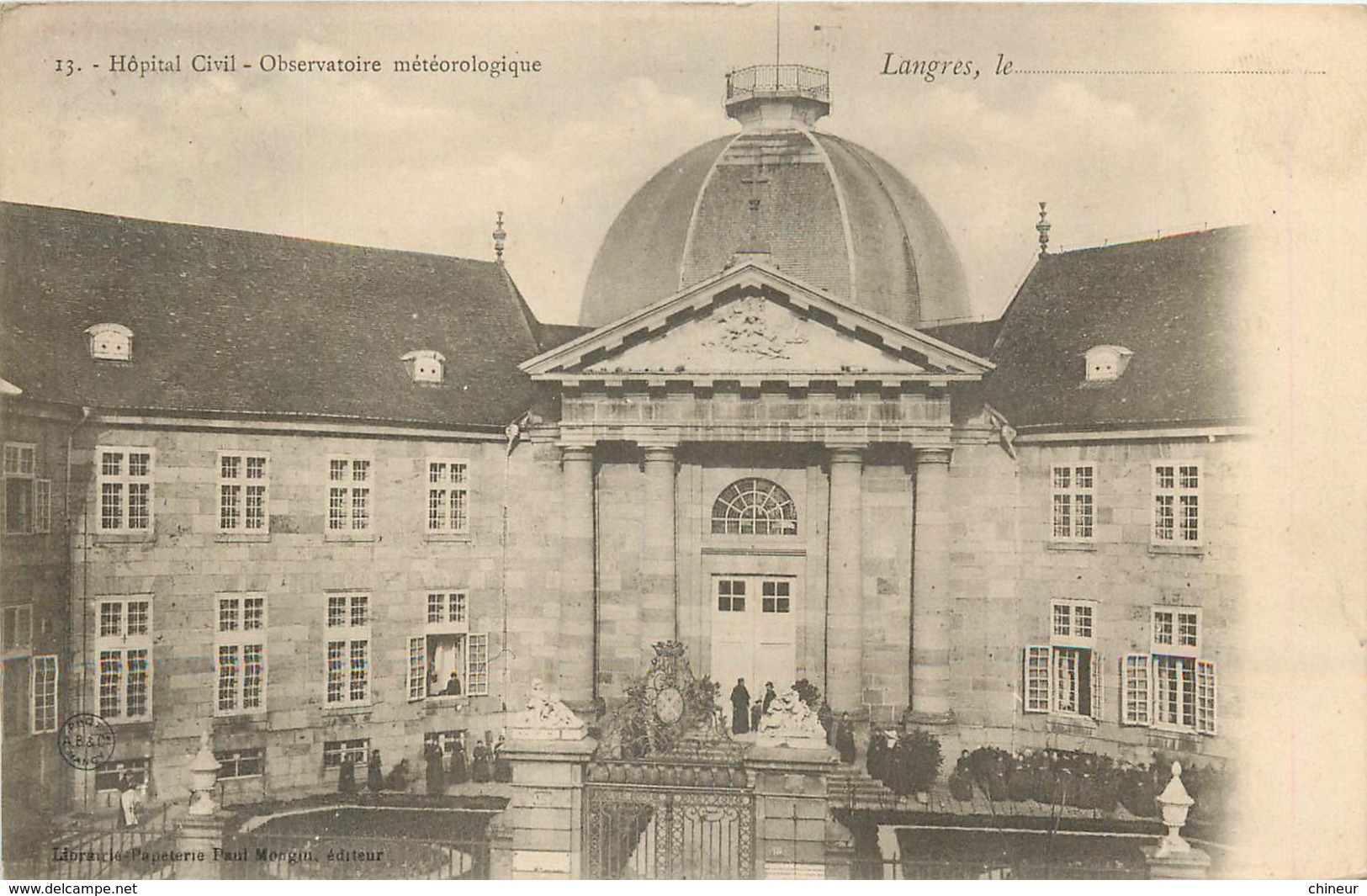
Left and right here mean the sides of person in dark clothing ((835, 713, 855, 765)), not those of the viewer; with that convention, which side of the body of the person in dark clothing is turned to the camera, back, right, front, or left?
front

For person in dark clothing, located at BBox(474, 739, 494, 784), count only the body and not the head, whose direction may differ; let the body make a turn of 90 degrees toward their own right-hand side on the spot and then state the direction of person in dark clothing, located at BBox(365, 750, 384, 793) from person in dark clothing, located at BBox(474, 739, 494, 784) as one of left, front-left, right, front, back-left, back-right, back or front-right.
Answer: front

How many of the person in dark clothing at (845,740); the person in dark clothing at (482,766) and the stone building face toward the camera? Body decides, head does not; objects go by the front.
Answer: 3

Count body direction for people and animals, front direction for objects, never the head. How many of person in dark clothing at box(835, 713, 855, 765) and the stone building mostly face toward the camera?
2

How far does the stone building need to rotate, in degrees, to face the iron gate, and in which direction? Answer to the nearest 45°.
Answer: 0° — it already faces it

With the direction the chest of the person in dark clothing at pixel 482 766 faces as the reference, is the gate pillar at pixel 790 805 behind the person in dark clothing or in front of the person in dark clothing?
in front

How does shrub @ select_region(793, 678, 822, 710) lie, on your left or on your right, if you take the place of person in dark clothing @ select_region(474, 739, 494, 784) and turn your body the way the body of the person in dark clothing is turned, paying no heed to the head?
on your left

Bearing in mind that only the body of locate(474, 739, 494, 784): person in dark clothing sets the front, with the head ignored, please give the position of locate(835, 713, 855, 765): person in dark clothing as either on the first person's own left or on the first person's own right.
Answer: on the first person's own left

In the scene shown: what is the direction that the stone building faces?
toward the camera
